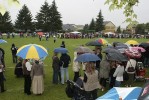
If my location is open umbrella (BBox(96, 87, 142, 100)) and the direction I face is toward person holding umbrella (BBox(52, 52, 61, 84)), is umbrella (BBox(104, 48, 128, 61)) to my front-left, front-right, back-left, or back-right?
front-right

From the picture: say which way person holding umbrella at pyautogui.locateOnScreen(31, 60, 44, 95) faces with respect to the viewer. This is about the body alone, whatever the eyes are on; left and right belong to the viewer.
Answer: facing away from the viewer

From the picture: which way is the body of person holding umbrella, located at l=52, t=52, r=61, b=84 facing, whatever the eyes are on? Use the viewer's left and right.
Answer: facing away from the viewer

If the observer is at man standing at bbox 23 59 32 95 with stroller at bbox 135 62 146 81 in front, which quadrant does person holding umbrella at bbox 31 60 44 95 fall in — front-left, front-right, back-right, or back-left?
front-right

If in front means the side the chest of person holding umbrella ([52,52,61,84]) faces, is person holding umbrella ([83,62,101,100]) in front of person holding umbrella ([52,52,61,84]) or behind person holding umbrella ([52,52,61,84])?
behind

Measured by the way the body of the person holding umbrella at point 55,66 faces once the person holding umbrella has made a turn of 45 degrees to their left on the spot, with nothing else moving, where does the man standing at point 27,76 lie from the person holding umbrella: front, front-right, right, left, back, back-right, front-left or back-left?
left

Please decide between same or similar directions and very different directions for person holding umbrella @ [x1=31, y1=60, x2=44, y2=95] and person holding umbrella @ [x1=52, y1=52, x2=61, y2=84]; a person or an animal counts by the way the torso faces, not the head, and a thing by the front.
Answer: same or similar directions

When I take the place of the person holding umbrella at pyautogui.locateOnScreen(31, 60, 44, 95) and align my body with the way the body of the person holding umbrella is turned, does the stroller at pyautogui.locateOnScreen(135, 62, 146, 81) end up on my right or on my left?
on my right

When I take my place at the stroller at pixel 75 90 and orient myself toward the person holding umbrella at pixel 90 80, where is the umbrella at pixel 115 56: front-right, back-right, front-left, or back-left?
front-left

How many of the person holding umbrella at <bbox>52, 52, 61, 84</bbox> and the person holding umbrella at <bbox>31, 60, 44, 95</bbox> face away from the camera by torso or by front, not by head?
2

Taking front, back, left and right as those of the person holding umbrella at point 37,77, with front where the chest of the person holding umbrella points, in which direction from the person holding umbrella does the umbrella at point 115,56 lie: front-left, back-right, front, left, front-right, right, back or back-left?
right

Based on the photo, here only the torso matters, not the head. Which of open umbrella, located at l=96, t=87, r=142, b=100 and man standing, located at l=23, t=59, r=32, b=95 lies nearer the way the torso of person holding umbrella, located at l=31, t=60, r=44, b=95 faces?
the man standing
